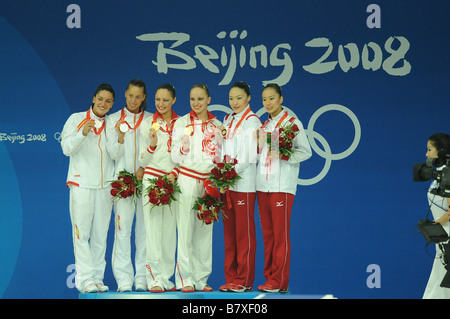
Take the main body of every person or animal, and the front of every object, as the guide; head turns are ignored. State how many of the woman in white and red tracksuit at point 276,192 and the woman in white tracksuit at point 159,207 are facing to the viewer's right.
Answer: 0

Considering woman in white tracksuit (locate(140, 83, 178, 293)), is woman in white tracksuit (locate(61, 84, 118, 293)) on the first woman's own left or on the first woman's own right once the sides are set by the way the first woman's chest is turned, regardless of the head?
on the first woman's own right

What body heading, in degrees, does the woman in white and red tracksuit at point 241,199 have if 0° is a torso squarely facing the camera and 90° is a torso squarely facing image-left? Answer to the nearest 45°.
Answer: approximately 45°

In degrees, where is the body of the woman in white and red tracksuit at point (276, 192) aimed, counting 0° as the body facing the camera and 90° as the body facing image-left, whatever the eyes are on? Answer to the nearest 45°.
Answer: approximately 45°

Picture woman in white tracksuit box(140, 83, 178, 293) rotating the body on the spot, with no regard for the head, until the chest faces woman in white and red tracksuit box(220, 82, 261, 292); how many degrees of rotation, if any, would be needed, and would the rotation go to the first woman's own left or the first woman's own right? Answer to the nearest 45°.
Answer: approximately 90° to the first woman's own left

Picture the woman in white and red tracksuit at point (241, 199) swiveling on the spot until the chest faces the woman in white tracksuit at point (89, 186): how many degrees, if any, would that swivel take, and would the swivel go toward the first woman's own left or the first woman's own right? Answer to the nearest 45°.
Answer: approximately 45° to the first woman's own right

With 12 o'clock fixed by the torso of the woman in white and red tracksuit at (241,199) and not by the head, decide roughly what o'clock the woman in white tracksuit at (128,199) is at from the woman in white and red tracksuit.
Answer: The woman in white tracksuit is roughly at 2 o'clock from the woman in white and red tracksuit.

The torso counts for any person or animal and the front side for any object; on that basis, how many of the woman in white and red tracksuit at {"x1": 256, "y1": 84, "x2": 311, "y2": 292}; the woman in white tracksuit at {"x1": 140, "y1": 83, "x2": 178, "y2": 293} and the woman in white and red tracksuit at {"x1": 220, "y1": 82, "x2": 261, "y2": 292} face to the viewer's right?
0

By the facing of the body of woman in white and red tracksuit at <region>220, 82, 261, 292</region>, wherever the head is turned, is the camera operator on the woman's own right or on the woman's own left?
on the woman's own left

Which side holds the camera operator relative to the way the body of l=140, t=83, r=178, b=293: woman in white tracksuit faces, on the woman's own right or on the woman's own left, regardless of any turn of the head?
on the woman's own left

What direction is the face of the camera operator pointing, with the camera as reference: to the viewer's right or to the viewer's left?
to the viewer's left

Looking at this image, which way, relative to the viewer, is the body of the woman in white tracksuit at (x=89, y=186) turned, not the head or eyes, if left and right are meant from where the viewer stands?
facing the viewer and to the right of the viewer
